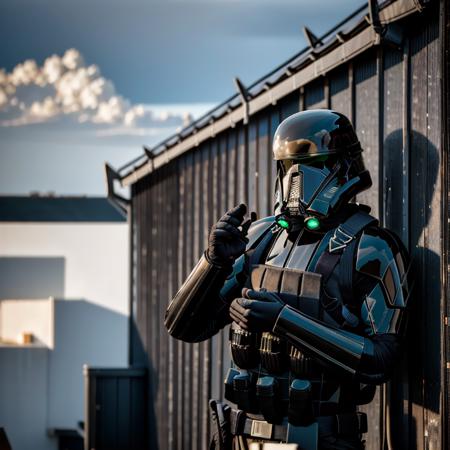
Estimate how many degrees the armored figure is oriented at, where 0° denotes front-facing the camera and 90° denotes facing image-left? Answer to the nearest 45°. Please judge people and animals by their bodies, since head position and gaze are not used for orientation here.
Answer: approximately 45°

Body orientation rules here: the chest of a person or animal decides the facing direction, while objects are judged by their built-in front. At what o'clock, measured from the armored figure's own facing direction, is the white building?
The white building is roughly at 4 o'clock from the armored figure.
